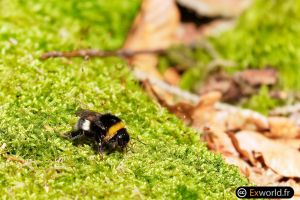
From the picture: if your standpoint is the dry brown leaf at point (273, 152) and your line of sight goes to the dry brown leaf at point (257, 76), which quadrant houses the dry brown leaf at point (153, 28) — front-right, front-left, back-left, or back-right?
front-left

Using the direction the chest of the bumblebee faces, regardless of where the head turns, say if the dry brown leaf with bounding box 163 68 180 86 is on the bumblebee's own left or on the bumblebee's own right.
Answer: on the bumblebee's own left

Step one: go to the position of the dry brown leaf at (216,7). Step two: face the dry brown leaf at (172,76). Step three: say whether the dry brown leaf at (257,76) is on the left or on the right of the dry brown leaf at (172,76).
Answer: left

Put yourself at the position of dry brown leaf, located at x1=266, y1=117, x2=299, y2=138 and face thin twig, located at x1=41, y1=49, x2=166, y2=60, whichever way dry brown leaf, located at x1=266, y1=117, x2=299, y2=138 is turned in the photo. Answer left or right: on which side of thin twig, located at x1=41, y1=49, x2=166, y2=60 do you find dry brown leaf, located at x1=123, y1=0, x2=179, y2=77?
right

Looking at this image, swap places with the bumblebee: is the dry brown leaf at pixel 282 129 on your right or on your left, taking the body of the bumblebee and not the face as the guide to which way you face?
on your left

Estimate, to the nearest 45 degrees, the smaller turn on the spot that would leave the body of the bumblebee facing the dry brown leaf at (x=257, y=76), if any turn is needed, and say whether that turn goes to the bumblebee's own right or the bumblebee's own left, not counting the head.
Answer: approximately 90° to the bumblebee's own left

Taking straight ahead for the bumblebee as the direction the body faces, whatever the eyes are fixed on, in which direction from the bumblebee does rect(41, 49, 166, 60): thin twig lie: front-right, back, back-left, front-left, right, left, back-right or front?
back-left
